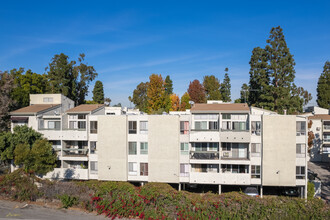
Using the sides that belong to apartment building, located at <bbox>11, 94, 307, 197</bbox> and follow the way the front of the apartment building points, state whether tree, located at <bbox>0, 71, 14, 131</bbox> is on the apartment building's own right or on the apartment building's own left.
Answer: on the apartment building's own right

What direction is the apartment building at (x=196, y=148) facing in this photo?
toward the camera
